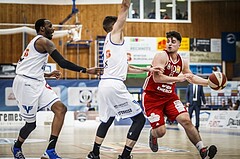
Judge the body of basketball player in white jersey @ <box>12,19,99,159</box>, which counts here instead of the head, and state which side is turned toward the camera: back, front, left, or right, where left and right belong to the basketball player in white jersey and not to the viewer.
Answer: right

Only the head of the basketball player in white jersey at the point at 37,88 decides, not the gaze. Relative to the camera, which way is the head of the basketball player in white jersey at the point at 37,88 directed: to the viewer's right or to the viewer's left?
to the viewer's right

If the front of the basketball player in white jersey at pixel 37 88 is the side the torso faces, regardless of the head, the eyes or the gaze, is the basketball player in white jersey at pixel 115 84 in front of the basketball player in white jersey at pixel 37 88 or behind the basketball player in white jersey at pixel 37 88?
in front

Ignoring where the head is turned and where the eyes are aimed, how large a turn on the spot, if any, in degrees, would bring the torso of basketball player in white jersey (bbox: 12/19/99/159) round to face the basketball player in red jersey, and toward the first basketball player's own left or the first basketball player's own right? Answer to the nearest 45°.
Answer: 0° — they already face them

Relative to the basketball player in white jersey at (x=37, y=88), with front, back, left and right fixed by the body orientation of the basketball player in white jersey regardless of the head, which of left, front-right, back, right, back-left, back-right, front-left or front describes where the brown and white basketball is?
front
